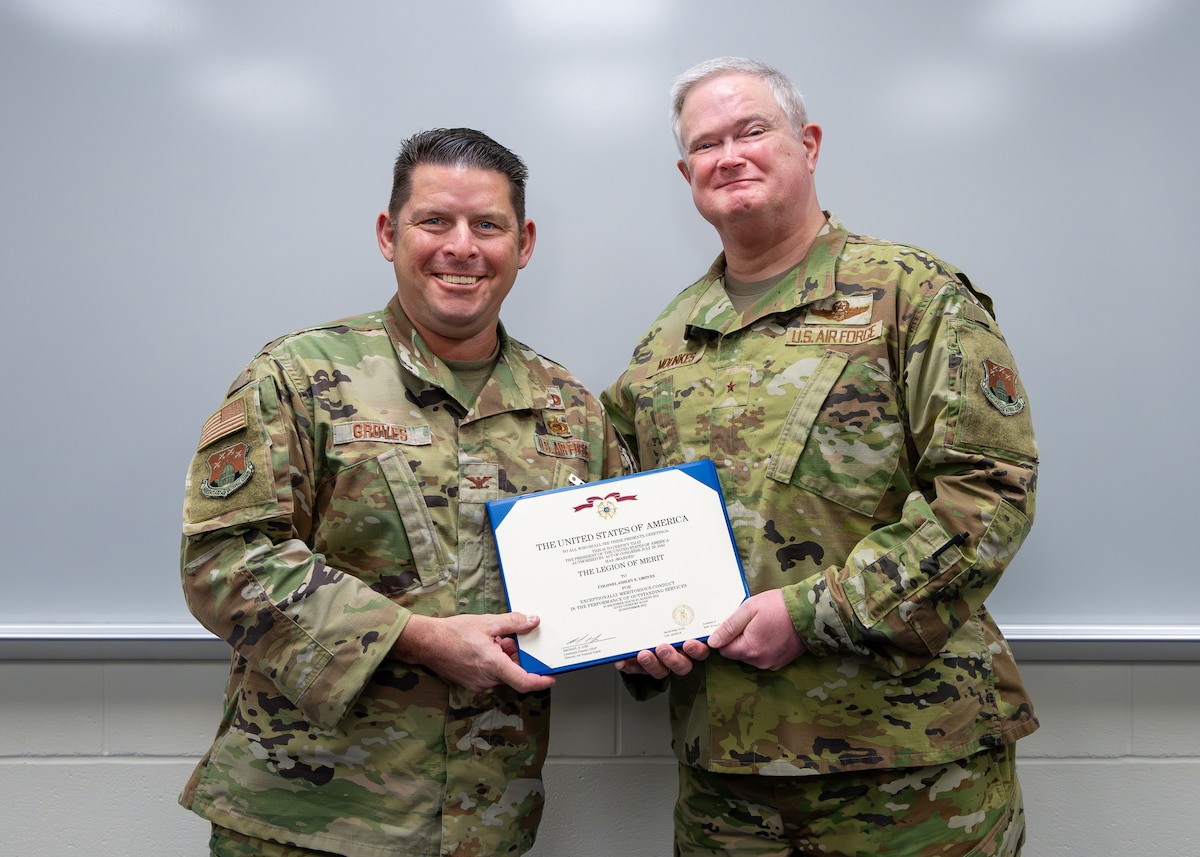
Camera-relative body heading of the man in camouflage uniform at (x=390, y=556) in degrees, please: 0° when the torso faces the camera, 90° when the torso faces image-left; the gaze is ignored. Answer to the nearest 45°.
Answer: approximately 315°
